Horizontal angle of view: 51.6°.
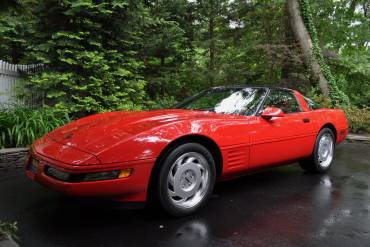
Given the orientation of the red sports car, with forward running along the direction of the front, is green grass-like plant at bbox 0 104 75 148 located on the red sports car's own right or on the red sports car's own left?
on the red sports car's own right

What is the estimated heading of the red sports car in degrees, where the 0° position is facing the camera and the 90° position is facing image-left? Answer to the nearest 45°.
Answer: approximately 45°

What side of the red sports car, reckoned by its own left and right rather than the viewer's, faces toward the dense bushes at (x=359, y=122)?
back

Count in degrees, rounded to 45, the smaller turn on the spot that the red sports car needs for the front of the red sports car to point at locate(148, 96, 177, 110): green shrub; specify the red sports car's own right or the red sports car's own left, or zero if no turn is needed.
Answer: approximately 135° to the red sports car's own right

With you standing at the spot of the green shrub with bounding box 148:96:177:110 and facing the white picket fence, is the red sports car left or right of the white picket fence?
left

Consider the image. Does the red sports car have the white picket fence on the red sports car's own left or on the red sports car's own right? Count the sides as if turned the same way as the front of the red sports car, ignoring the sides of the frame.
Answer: on the red sports car's own right
